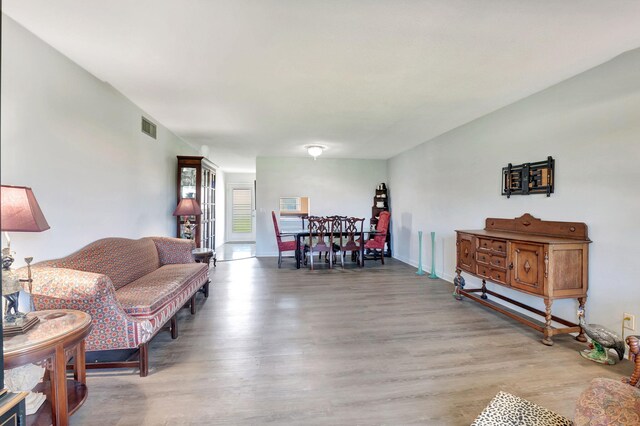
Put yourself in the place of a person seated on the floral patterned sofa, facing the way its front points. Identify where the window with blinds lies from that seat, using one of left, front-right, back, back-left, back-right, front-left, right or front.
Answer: left

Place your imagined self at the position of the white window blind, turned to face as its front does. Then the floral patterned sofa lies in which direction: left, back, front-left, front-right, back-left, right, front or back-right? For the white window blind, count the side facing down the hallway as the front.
front

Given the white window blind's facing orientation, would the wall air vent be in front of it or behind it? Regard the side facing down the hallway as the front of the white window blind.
in front

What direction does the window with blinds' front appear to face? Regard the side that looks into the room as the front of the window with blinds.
toward the camera

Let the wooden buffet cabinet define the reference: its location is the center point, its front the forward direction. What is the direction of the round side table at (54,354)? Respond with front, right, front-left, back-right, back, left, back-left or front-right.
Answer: front

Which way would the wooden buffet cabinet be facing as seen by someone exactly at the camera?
facing the viewer and to the left of the viewer

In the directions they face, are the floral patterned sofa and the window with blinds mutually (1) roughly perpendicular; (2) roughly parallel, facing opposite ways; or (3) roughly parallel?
roughly perpendicular

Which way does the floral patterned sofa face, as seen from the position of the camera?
facing the viewer and to the right of the viewer

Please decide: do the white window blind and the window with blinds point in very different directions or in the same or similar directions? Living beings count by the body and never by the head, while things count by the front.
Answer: same or similar directions

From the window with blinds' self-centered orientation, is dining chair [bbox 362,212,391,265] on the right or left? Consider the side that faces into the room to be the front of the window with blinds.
on its left

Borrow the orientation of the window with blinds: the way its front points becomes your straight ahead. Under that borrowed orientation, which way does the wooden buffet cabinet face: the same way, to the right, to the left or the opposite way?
to the right

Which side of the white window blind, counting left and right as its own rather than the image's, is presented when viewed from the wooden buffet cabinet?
front

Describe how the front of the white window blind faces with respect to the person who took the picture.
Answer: facing the viewer

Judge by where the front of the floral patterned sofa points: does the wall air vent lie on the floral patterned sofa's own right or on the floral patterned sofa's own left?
on the floral patterned sofa's own left

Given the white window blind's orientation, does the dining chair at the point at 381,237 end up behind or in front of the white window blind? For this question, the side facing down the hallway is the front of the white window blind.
in front

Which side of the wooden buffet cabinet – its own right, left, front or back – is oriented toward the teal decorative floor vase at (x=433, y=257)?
right

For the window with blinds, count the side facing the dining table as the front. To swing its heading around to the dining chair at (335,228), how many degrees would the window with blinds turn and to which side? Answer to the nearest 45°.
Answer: approximately 45° to its left

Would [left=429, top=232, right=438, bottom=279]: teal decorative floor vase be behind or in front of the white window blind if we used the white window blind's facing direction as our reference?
in front

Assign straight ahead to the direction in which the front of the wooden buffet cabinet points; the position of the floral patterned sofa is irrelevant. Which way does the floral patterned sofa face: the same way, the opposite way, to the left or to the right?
the opposite way
